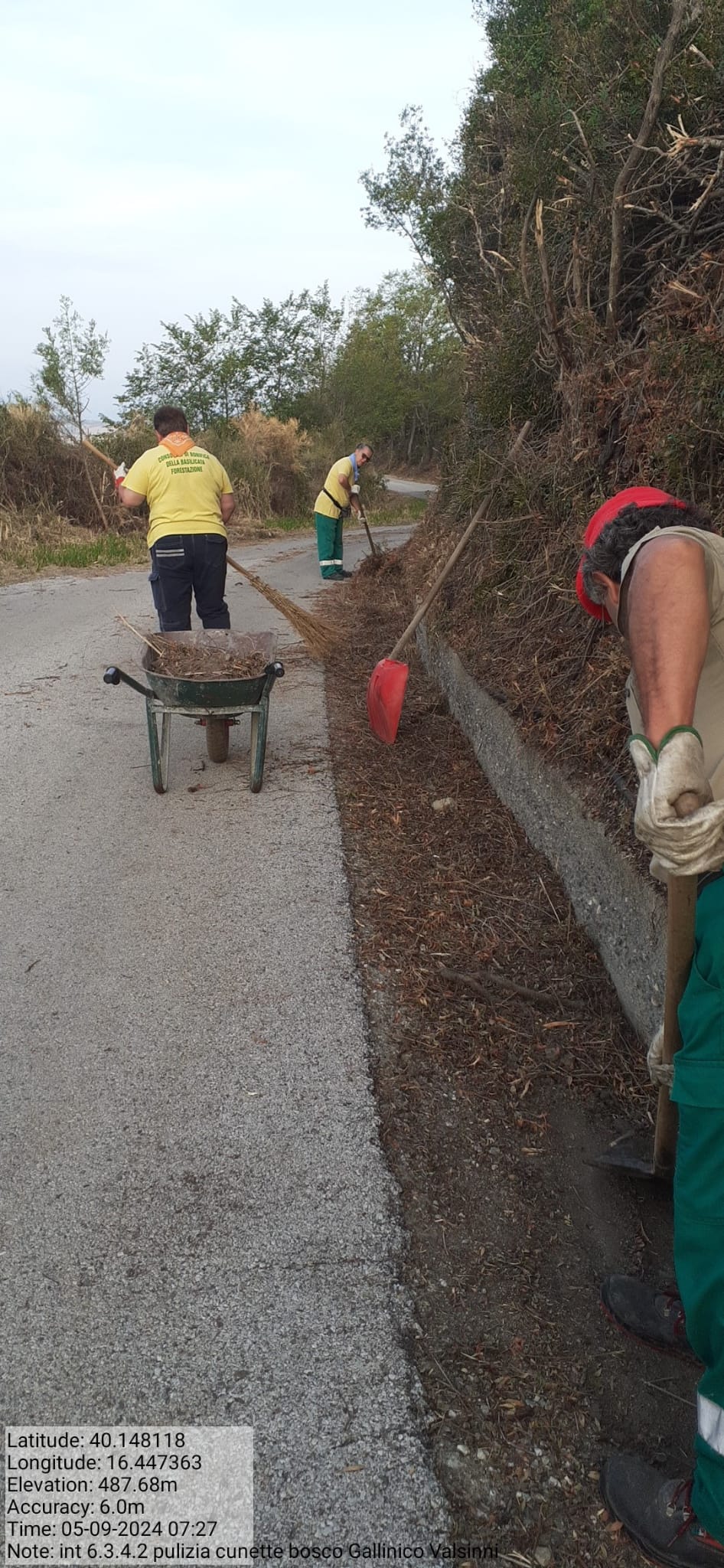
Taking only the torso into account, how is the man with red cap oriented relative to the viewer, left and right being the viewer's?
facing to the left of the viewer

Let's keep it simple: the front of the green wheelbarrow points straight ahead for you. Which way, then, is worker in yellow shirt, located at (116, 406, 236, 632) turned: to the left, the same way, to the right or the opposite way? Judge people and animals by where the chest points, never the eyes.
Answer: the same way

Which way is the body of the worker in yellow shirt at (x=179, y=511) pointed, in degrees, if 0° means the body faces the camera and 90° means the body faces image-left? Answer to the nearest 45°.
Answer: approximately 180°

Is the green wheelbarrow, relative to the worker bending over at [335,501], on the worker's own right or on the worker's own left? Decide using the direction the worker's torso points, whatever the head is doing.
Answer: on the worker's own right

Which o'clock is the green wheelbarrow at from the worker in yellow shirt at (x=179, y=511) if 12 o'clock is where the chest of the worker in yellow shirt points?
The green wheelbarrow is roughly at 6 o'clock from the worker in yellow shirt.

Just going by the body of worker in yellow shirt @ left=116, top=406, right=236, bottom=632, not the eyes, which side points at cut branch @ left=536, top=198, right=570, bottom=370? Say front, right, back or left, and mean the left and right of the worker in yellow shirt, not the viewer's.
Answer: right

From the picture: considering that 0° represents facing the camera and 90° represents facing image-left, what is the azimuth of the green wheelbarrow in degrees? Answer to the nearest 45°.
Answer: approximately 180°

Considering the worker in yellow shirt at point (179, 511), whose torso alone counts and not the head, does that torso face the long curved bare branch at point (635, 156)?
no

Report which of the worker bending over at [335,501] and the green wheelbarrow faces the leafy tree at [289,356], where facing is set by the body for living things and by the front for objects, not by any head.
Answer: the green wheelbarrow

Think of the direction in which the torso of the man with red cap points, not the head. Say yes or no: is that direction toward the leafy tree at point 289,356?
no

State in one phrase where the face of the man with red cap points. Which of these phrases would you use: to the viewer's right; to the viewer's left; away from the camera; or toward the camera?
to the viewer's left

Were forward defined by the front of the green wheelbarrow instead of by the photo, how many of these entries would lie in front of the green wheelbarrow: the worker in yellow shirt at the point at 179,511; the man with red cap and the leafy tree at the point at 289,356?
2
